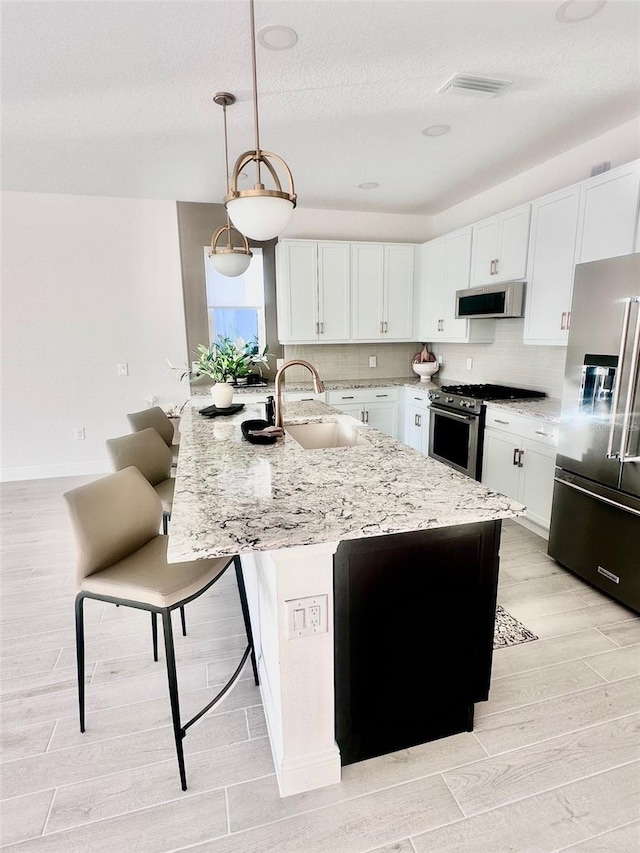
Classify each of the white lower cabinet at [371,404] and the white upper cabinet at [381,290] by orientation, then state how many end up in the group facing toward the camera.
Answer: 2

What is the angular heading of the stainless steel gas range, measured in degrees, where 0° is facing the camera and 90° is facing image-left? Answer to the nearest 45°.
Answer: approximately 45°

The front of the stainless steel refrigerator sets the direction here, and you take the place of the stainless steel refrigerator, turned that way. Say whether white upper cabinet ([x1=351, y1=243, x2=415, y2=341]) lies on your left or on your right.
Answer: on your right

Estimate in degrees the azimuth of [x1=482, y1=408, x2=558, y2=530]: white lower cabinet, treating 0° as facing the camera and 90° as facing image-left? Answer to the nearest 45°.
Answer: approximately 45°

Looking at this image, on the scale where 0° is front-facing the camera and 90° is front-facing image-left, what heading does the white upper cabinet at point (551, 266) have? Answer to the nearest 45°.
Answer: approximately 45°

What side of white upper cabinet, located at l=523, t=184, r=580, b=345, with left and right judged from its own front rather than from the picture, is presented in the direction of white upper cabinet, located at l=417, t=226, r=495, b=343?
right

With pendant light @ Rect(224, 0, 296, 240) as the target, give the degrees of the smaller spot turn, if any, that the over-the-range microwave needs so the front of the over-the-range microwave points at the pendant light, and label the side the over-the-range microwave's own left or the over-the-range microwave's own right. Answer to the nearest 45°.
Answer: approximately 45° to the over-the-range microwave's own left

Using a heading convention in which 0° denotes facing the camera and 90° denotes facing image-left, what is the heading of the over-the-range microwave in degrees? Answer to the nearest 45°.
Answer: approximately 45°

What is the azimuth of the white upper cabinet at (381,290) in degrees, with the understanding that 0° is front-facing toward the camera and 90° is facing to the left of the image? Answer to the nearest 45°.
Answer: approximately 0°

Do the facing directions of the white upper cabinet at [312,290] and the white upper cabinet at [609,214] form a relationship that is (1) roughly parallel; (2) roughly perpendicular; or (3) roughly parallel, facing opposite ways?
roughly perpendicular
